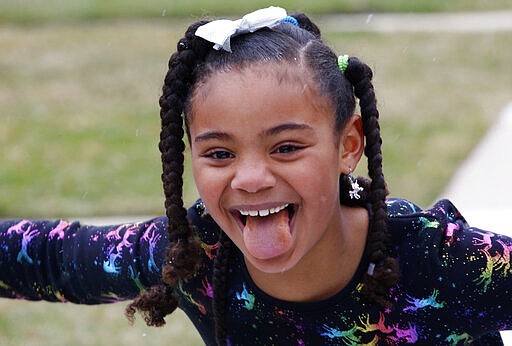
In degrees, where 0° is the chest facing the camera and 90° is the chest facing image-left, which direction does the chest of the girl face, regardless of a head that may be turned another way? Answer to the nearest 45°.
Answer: approximately 0°
